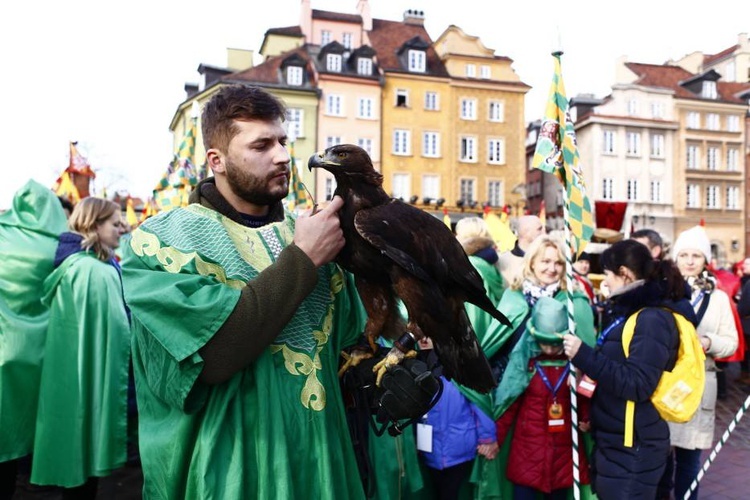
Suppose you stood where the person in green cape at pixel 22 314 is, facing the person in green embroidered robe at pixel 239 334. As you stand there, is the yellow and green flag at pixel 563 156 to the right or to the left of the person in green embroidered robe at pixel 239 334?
left

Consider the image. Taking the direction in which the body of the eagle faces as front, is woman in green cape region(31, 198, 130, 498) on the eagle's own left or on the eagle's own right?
on the eagle's own right

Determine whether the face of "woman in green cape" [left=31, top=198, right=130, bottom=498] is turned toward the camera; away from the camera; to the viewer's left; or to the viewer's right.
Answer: to the viewer's right

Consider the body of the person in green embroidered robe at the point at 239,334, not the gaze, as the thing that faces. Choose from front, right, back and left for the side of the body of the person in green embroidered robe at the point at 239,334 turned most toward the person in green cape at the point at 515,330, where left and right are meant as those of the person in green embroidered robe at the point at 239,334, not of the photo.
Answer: left

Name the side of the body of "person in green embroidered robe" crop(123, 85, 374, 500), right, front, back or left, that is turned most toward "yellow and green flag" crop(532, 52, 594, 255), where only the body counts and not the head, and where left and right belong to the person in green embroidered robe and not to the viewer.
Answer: left

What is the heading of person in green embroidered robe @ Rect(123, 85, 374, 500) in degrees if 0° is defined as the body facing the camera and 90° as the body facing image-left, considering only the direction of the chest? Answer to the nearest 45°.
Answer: approximately 315°

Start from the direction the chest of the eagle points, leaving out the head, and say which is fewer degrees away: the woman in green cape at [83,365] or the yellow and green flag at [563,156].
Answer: the woman in green cape

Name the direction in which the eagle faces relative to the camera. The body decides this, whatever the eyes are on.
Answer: to the viewer's left
